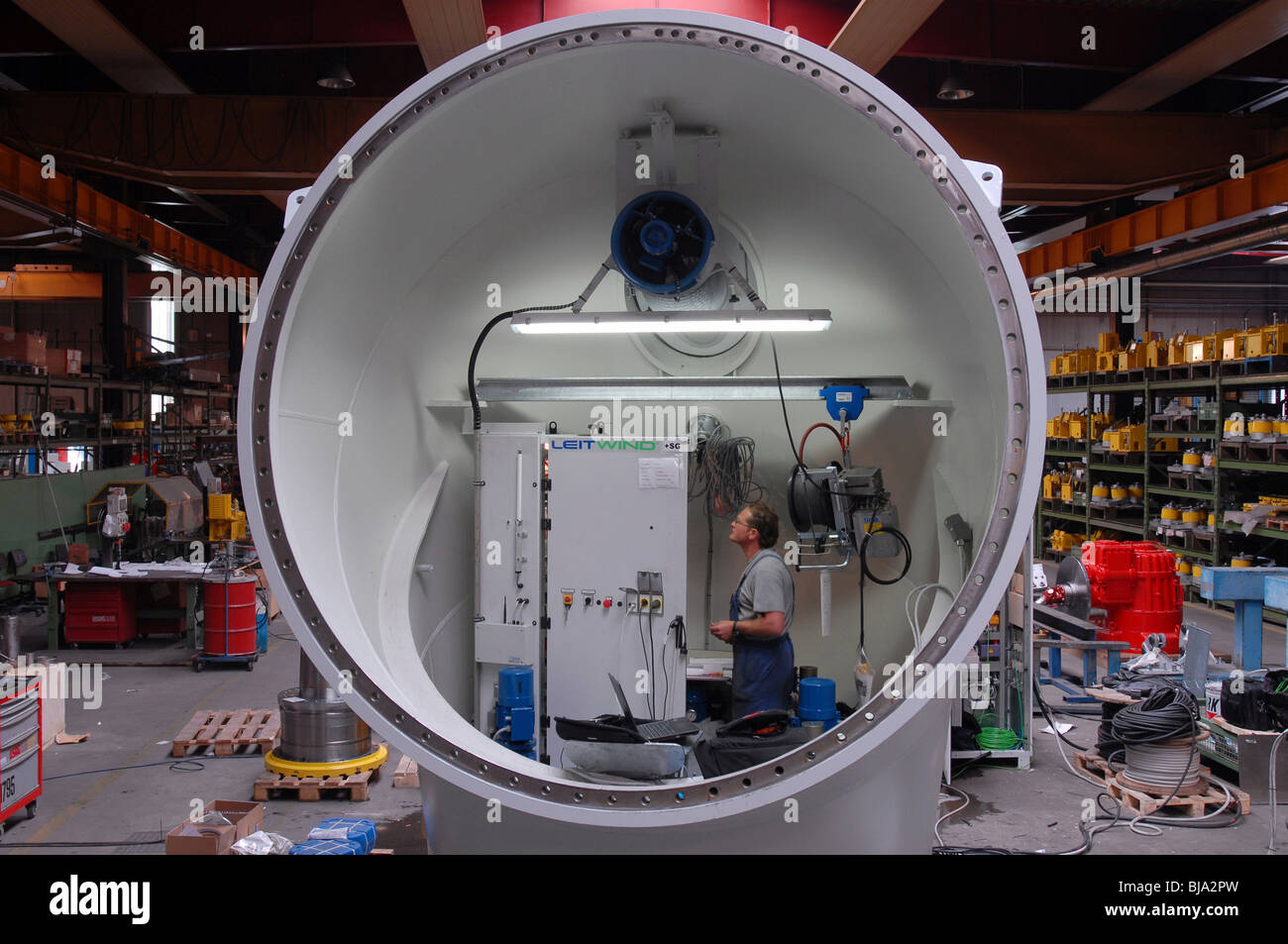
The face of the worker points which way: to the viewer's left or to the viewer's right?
to the viewer's left

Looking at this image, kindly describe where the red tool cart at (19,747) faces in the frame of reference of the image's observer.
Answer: facing the viewer and to the right of the viewer

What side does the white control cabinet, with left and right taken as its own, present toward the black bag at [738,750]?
front

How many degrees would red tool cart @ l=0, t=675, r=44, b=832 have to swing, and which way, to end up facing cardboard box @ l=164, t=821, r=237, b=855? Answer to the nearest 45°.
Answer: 0° — it already faces it

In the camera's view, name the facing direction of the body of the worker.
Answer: to the viewer's left

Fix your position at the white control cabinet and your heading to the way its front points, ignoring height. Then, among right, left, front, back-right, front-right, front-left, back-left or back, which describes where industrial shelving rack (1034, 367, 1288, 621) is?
back-left

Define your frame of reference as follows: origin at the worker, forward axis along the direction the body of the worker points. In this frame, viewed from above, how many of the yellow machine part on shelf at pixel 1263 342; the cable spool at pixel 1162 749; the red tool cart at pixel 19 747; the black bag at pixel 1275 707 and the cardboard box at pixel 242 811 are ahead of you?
2

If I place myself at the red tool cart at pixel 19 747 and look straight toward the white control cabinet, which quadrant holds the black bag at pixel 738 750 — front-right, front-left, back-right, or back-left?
front-right

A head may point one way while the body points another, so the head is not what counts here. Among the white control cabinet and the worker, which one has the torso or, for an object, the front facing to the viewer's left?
the worker

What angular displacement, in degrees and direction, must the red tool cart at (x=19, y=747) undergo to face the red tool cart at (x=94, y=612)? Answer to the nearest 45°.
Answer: approximately 135° to its left

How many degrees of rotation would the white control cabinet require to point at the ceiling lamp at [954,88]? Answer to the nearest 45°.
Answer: approximately 135° to its left

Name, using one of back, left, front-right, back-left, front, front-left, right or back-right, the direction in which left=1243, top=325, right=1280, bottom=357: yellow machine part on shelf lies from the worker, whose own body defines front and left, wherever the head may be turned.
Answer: back-right

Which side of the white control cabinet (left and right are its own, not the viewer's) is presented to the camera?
front
